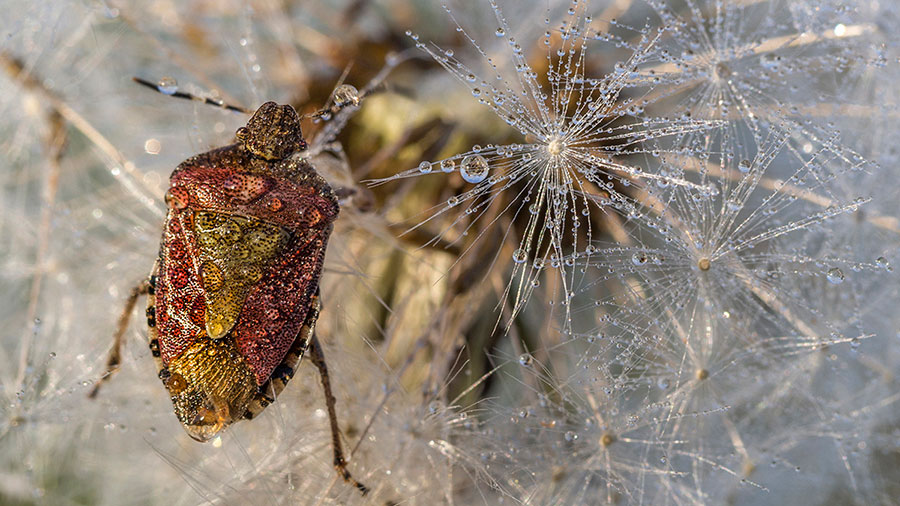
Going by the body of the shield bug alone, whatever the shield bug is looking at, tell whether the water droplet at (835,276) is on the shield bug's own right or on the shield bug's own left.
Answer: on the shield bug's own right

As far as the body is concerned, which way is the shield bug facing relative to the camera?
away from the camera
